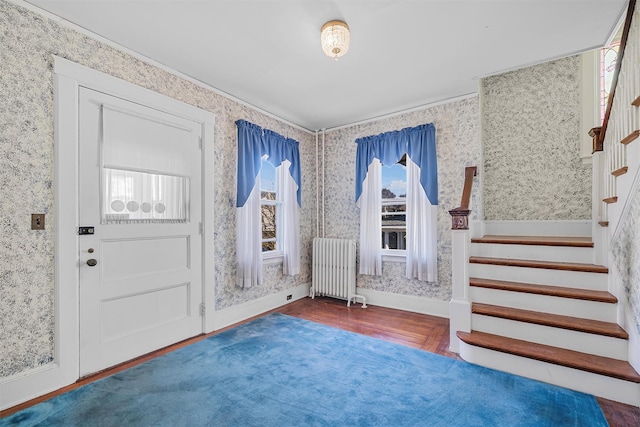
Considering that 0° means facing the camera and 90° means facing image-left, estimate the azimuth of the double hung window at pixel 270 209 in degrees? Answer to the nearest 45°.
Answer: approximately 315°

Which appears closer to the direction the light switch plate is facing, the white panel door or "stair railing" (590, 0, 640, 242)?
the stair railing

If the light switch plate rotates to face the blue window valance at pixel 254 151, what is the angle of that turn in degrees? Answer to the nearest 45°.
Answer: approximately 90° to its left

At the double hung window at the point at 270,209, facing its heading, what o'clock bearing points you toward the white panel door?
The white panel door is roughly at 3 o'clock from the double hung window.

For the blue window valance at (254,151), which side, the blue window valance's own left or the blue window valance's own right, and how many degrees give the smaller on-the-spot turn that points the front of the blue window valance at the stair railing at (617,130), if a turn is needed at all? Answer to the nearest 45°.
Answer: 0° — it already faces it

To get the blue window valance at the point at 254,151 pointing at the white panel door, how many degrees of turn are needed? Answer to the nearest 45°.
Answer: approximately 90° to its right

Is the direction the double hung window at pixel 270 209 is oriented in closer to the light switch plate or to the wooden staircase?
the wooden staircase
